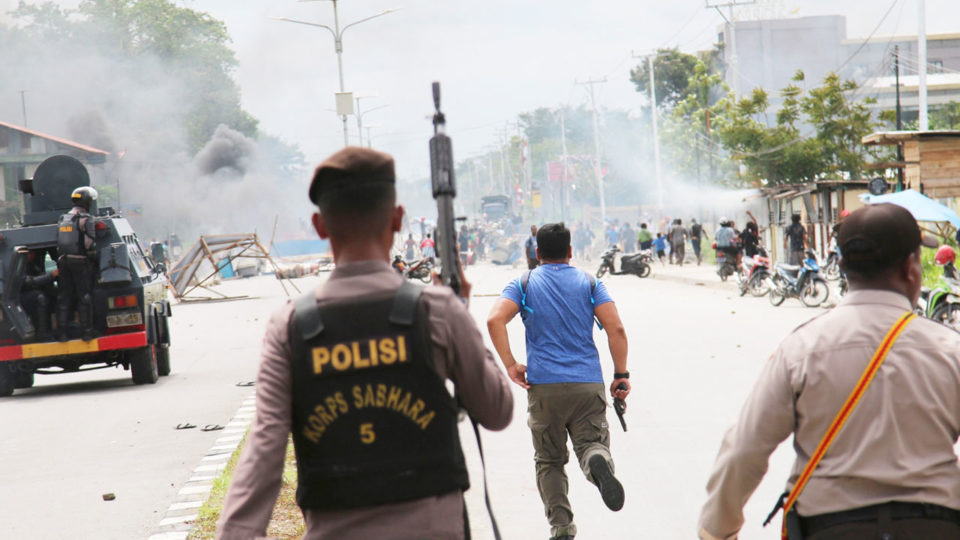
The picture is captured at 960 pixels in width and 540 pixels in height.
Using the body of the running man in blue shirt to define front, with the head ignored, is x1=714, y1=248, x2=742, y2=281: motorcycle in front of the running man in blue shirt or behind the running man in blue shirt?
in front

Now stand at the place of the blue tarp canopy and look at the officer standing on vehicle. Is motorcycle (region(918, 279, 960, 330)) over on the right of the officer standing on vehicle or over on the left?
left

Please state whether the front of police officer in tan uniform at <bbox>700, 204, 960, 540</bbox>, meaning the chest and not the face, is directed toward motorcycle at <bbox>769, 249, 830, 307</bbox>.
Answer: yes

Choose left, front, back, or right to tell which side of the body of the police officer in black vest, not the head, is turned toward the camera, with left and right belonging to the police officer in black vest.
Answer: back

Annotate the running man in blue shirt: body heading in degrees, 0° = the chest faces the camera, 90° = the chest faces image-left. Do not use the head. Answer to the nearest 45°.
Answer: approximately 180°

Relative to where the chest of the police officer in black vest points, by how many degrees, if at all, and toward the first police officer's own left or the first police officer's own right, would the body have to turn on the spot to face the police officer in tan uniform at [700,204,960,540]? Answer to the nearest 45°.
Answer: approximately 90° to the first police officer's own right

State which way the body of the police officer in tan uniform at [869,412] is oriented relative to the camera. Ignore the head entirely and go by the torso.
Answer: away from the camera

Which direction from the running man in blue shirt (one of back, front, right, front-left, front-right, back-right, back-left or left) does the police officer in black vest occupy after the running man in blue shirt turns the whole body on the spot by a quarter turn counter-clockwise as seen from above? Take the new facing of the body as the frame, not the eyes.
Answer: left

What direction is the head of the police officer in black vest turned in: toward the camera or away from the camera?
away from the camera

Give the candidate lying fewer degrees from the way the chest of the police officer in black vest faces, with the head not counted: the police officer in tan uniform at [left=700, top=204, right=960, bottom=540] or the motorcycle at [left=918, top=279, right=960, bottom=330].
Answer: the motorcycle

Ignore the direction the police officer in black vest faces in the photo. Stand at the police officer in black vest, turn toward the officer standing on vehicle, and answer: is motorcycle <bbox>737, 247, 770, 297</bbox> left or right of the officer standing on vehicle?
right

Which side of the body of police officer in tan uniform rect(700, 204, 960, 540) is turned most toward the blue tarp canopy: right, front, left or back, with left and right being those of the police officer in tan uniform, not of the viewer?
front

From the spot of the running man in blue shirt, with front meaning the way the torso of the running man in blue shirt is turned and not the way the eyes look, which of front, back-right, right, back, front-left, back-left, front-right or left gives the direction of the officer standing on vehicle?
front-left

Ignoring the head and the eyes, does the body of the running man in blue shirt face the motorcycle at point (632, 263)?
yes

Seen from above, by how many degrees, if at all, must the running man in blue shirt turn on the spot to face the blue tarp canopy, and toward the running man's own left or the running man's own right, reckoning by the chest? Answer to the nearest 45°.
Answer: approximately 45° to the running man's own right

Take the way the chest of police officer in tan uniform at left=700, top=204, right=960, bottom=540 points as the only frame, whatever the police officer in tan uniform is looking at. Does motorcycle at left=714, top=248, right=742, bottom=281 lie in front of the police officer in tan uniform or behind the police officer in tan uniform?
in front

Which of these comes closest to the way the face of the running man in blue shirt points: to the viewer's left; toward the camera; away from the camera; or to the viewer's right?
away from the camera

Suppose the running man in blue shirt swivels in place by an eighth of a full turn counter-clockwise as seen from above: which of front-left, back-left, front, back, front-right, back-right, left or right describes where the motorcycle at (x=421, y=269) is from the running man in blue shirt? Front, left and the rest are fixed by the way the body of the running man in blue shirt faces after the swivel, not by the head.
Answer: front-right
